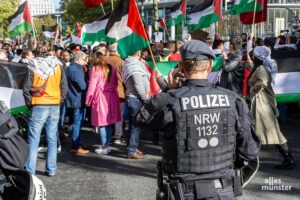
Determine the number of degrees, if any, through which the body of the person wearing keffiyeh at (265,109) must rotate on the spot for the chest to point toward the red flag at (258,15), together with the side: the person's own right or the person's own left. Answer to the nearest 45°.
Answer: approximately 90° to the person's own right

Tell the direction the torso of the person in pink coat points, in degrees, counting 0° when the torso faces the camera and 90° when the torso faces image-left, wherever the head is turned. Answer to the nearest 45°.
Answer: approximately 135°

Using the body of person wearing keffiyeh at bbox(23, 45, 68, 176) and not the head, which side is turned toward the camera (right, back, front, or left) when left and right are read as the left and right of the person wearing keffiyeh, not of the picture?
back

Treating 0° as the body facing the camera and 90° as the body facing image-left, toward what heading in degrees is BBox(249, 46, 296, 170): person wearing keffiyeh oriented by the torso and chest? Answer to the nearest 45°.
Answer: approximately 90°

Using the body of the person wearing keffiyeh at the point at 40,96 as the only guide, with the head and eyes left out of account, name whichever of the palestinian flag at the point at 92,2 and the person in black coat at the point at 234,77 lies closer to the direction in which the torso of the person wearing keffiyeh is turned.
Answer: the palestinian flag

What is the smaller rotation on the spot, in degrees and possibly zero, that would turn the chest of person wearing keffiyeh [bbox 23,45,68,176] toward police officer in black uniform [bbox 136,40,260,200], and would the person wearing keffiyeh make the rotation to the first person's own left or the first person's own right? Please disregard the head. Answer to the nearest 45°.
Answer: approximately 180°

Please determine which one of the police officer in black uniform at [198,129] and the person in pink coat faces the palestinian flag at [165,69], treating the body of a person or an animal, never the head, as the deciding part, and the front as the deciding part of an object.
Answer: the police officer in black uniform

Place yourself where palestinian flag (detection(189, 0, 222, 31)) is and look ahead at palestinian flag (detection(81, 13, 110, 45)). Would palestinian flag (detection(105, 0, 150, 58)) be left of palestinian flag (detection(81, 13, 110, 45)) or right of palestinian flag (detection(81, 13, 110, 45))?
left

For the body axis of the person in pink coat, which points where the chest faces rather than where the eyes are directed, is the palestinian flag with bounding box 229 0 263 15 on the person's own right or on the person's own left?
on the person's own right

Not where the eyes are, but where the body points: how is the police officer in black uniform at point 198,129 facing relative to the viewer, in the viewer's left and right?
facing away from the viewer
